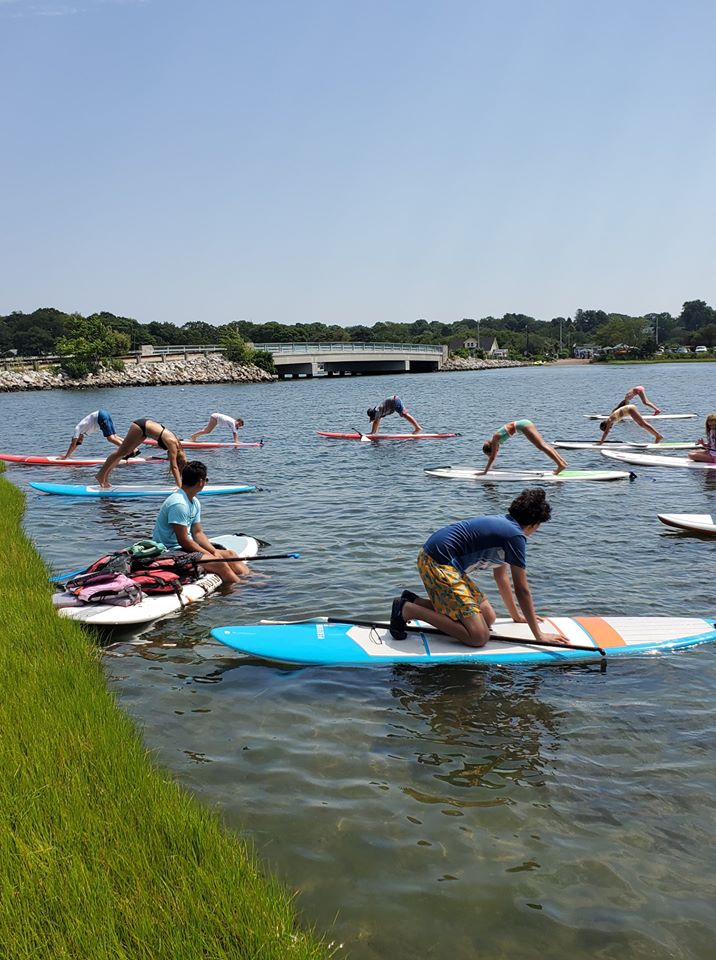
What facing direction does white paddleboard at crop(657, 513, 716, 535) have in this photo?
to the viewer's left

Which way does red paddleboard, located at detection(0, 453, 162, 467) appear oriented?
to the viewer's left

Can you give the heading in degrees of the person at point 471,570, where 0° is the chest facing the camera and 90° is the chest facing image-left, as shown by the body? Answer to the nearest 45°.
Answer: approximately 270°

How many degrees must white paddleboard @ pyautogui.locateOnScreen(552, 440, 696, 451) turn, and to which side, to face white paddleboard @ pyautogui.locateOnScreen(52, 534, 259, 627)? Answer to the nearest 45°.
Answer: approximately 90° to its left

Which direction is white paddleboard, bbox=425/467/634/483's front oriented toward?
to the viewer's left

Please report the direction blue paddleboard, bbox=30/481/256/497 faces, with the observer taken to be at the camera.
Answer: facing to the left of the viewer

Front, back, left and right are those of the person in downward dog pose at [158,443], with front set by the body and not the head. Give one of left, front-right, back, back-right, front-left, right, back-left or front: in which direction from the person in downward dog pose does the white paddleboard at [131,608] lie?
right

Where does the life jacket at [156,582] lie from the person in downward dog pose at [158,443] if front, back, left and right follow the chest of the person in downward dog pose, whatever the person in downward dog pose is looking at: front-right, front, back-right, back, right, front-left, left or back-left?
right

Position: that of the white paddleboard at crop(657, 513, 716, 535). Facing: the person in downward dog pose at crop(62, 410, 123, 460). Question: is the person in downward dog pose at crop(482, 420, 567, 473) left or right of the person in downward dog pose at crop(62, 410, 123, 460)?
right

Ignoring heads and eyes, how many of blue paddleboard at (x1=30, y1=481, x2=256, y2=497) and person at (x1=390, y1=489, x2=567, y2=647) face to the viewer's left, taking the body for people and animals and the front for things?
1

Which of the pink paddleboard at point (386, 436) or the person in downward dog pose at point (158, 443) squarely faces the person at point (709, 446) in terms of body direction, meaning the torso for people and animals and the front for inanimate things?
the person in downward dog pose at point (158, 443)

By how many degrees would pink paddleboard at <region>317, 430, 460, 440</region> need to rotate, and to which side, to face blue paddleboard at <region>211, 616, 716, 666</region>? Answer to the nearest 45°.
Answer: approximately 90° to its left

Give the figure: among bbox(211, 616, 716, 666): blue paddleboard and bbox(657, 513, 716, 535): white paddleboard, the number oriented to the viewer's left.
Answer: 2

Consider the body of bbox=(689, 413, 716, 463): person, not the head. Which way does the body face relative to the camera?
to the viewer's left

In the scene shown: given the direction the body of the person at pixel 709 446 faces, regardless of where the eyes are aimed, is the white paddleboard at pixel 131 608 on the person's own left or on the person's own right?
on the person's own left

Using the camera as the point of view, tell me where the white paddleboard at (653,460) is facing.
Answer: facing to the left of the viewer

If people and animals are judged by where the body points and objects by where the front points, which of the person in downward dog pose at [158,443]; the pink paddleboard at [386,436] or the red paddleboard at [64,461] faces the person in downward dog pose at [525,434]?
the person in downward dog pose at [158,443]

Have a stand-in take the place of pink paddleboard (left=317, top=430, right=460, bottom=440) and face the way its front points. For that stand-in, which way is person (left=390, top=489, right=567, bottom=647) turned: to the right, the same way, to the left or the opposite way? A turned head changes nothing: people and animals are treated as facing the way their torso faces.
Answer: the opposite way

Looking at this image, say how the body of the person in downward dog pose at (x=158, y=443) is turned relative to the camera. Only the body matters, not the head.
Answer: to the viewer's right
